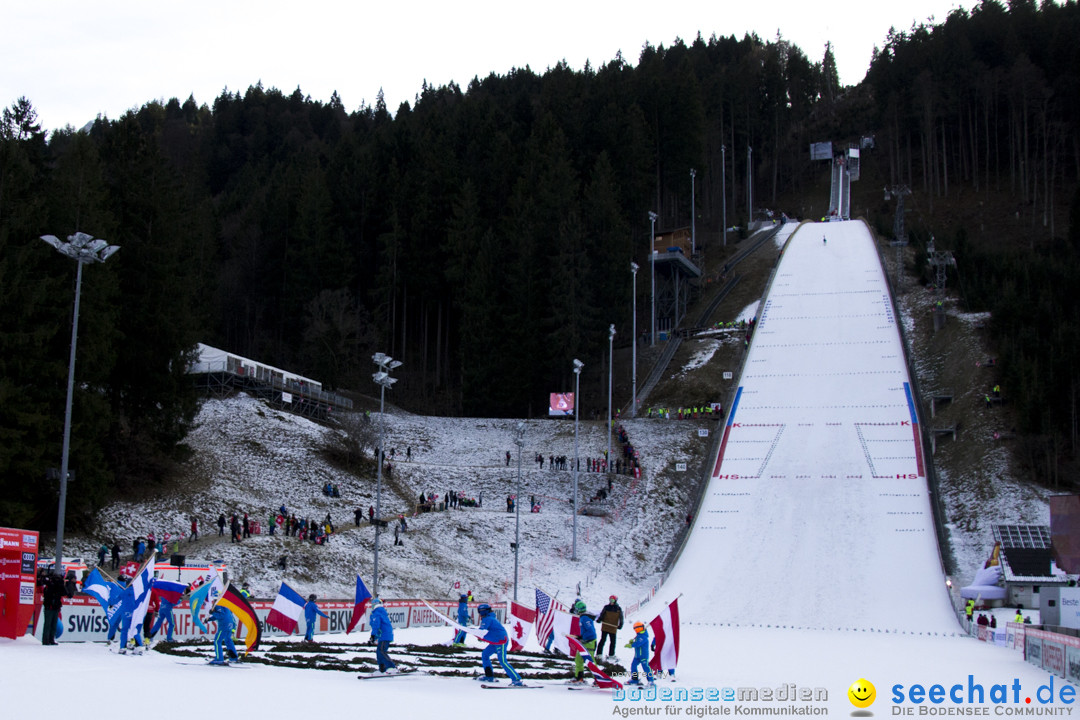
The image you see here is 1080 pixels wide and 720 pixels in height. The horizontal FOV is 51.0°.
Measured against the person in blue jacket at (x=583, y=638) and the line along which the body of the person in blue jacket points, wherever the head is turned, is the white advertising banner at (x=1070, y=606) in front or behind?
behind

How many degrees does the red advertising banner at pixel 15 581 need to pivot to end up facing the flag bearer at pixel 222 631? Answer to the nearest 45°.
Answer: approximately 45° to its left

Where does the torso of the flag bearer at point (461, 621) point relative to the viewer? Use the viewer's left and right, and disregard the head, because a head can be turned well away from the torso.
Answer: facing to the left of the viewer

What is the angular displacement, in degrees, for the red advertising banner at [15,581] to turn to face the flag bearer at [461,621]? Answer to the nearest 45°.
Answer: approximately 90° to its left
